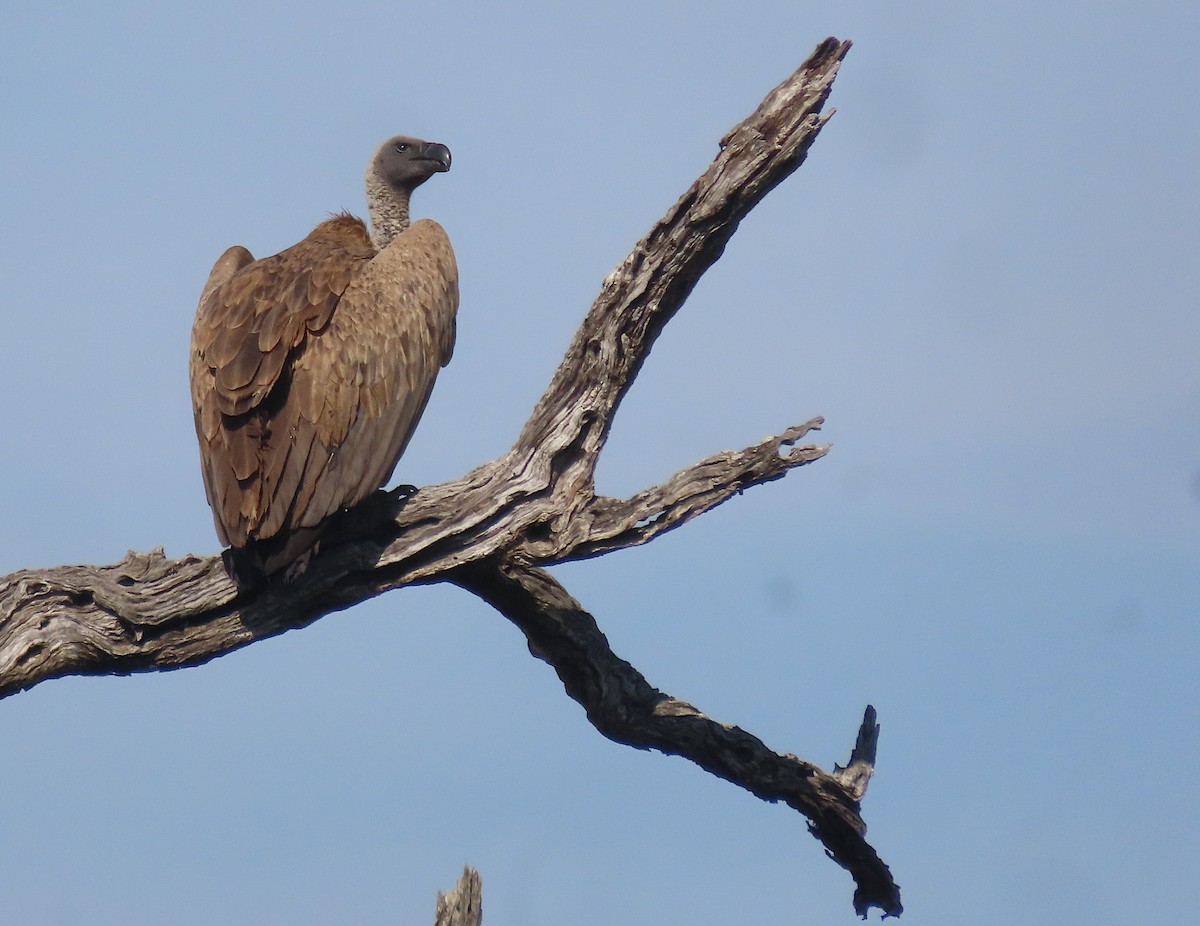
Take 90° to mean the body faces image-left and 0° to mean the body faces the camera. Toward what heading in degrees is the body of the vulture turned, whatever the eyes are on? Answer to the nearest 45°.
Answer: approximately 225°
